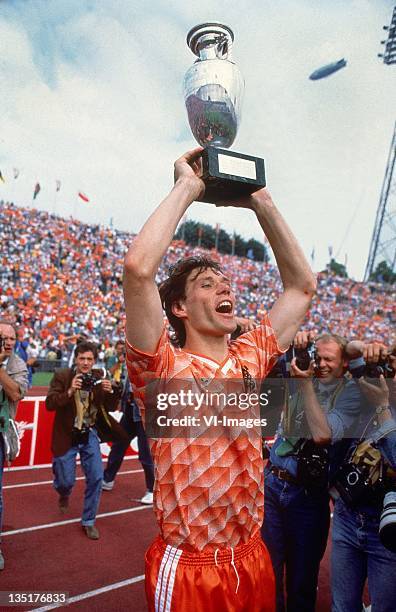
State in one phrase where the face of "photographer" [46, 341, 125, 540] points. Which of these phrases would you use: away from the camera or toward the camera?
toward the camera

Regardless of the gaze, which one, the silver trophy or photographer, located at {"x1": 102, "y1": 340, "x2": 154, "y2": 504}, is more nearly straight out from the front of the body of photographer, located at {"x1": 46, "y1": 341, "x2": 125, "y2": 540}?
the silver trophy

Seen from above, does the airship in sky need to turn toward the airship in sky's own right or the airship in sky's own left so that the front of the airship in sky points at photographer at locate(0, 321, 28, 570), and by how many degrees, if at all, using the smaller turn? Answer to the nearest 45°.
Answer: approximately 90° to the airship in sky's own left

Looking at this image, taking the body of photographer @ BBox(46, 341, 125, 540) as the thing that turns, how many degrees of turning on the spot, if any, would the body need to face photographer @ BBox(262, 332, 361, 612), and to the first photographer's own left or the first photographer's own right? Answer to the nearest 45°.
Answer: approximately 45° to the first photographer's own left

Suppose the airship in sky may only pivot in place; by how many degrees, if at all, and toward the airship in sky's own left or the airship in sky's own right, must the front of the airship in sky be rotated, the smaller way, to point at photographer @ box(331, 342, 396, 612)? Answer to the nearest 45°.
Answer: approximately 90° to the airship in sky's own left

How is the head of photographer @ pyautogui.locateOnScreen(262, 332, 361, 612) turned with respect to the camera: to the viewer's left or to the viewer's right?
to the viewer's left

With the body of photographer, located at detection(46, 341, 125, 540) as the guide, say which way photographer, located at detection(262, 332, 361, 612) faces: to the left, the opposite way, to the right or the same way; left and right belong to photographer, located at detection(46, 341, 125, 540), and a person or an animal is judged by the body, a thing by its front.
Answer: to the right

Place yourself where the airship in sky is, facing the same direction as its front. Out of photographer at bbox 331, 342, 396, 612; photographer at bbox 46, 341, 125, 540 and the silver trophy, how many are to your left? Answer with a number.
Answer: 3

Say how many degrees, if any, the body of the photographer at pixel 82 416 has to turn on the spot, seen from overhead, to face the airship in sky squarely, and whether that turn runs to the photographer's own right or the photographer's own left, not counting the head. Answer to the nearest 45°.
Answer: approximately 135° to the photographer's own left

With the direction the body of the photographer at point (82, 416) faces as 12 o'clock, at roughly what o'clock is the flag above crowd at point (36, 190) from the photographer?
The flag above crowd is roughly at 6 o'clock from the photographer.

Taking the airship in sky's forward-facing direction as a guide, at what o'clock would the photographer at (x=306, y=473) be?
The photographer is roughly at 9 o'clock from the airship in sky.

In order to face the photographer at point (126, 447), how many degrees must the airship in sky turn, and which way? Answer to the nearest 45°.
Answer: approximately 90° to its left

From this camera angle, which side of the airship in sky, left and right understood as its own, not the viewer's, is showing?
left

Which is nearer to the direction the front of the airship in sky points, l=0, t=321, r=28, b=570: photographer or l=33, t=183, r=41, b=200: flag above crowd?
the flag above crowd

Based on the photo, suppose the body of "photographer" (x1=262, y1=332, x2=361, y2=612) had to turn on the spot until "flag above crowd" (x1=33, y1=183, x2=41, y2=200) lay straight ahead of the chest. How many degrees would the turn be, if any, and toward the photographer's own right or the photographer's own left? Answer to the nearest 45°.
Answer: approximately 90° to the photographer's own right

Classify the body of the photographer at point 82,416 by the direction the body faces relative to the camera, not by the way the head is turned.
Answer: toward the camera

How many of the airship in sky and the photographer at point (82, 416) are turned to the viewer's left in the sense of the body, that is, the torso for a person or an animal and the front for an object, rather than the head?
1
